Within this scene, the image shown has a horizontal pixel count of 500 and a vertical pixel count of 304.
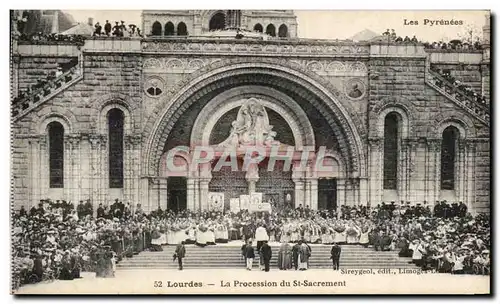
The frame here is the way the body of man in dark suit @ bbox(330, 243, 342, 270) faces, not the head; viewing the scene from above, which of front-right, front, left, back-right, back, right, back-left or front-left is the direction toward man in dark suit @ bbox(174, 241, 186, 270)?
left

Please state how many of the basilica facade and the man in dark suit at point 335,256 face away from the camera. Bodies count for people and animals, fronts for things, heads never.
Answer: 1

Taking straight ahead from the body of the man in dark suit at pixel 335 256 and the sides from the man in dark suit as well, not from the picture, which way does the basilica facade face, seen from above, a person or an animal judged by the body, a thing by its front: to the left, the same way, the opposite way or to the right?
the opposite way

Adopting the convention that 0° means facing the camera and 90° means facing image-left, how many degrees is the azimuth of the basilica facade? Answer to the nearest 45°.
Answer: approximately 0°

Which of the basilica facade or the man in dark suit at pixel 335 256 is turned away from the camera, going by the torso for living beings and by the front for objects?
the man in dark suit

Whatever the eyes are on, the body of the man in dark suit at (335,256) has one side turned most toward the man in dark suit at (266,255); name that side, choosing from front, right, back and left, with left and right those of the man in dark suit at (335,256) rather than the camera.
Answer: left

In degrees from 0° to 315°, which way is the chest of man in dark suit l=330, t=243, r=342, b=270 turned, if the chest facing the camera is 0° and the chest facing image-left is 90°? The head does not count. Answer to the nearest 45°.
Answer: approximately 180°
